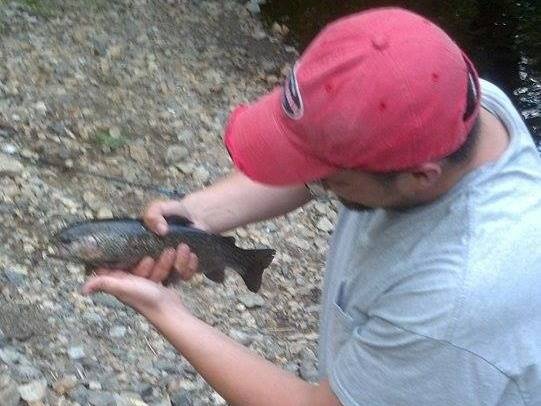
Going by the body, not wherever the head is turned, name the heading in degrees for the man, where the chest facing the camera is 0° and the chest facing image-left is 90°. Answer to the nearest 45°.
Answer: approximately 90°

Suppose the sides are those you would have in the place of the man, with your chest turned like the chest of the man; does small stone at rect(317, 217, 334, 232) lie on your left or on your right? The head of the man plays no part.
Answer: on your right

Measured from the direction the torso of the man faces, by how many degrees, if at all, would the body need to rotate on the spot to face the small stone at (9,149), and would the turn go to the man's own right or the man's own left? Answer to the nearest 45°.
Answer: approximately 45° to the man's own right

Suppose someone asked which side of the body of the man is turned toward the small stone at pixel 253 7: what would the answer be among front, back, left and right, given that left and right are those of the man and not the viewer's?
right

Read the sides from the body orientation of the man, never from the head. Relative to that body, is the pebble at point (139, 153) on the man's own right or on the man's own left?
on the man's own right
